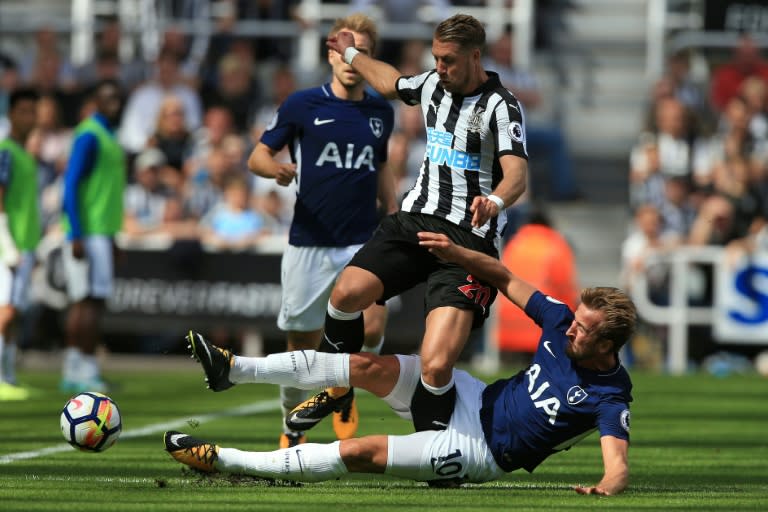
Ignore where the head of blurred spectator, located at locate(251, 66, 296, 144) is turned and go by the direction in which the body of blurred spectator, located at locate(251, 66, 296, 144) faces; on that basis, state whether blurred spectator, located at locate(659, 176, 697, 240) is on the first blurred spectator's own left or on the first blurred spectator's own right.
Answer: on the first blurred spectator's own left

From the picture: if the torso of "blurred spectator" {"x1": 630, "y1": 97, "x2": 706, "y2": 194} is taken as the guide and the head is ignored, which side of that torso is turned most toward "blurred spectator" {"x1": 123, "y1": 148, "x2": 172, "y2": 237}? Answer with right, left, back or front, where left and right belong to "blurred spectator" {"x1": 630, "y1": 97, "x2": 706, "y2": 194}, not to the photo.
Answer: right

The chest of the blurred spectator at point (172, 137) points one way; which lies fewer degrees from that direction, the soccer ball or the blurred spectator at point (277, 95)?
the soccer ball

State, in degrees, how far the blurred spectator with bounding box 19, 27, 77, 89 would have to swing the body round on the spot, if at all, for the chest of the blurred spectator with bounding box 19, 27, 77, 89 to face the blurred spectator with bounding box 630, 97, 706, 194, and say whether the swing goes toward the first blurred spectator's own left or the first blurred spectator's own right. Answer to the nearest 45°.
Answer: approximately 45° to the first blurred spectator's own left

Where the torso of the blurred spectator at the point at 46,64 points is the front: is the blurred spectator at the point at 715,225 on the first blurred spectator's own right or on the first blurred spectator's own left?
on the first blurred spectator's own left
